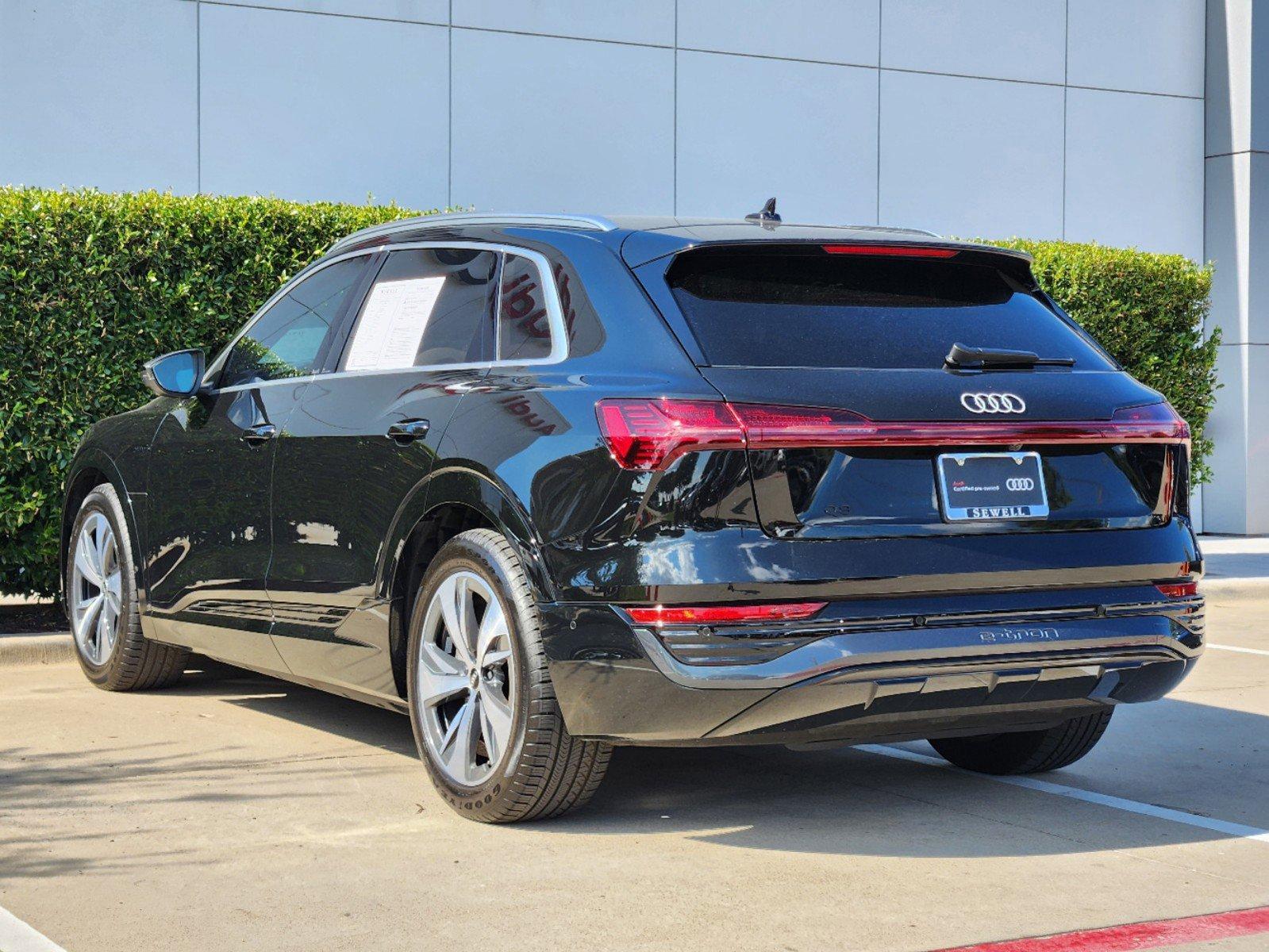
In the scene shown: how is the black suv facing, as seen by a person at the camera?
facing away from the viewer and to the left of the viewer

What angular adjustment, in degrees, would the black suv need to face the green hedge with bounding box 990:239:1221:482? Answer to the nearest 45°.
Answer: approximately 90° to its right
